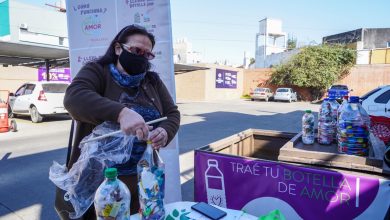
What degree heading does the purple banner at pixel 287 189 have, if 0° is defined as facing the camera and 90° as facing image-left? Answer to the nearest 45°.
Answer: approximately 0°

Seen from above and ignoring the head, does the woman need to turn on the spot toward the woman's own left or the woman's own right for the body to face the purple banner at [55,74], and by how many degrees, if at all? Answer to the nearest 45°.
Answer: approximately 135° to the woman's own left

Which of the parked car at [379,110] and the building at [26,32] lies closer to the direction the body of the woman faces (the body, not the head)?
the parked car

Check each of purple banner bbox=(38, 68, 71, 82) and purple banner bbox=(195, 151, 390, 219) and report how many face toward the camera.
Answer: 2

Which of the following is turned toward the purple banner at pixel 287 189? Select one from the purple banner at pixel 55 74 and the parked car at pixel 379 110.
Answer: the purple banner at pixel 55 74

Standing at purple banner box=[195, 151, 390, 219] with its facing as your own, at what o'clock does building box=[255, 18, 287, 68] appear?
The building is roughly at 6 o'clock from the purple banner.

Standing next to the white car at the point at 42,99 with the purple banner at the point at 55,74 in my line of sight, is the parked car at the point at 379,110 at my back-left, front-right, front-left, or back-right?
back-right

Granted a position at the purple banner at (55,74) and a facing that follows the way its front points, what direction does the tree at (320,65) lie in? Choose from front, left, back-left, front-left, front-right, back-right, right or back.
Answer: left

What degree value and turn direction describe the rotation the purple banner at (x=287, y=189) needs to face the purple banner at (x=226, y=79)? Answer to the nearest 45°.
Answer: approximately 180°

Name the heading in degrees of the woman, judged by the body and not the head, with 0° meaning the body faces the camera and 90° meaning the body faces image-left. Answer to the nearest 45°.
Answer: approximately 315°
